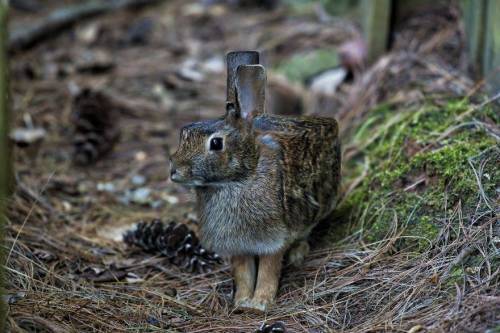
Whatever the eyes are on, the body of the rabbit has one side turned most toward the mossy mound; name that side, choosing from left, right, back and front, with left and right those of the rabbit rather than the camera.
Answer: back

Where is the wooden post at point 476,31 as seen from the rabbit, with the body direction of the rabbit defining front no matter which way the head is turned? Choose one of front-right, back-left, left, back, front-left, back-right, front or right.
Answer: back

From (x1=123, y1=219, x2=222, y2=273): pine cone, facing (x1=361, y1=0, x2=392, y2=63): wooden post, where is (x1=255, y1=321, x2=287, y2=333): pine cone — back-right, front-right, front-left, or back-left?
back-right

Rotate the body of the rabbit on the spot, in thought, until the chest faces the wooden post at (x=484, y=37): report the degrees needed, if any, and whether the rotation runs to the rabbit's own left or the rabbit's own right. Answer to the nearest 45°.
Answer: approximately 180°

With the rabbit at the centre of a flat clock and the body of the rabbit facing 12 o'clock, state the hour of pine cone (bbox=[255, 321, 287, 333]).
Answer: The pine cone is roughly at 10 o'clock from the rabbit.

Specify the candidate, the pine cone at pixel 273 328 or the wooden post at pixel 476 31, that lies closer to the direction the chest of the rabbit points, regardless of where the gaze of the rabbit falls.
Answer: the pine cone

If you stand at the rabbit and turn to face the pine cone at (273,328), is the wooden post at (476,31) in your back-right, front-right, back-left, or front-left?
back-left

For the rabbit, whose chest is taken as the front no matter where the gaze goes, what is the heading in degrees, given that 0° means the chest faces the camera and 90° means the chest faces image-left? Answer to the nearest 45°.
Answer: approximately 45°
